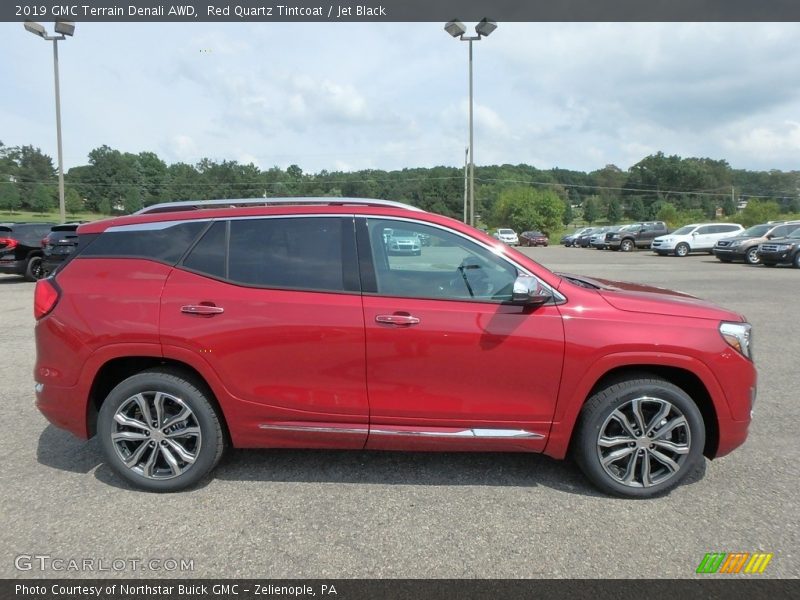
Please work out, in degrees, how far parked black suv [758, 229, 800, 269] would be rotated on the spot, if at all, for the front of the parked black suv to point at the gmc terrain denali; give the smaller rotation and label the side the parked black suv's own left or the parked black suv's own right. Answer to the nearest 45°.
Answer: approximately 45° to the parked black suv's own left

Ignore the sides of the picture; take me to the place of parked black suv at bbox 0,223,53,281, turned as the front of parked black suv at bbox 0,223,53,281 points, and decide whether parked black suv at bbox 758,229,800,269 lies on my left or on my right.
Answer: on my right

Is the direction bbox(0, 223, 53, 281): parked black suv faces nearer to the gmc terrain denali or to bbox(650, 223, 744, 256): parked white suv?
the parked white suv

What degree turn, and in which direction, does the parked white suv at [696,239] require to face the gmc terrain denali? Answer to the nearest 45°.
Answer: approximately 45° to its left

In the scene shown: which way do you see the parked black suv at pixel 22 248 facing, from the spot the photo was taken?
facing away from the viewer and to the right of the viewer

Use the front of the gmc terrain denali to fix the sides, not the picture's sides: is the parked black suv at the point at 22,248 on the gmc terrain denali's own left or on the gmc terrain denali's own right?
on the gmc terrain denali's own left

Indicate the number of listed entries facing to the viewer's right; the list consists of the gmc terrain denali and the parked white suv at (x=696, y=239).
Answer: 1

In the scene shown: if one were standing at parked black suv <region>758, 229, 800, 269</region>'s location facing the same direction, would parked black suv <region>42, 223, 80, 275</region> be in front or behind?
in front

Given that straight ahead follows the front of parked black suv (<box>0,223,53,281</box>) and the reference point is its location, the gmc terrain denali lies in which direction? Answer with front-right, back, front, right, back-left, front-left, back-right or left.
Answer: back-right

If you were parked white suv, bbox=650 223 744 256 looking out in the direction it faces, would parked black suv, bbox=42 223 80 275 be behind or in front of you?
in front

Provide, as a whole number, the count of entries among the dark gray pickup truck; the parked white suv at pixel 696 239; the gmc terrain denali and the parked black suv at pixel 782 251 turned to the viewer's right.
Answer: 1

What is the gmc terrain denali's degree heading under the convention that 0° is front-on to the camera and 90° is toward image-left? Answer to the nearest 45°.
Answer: approximately 270°

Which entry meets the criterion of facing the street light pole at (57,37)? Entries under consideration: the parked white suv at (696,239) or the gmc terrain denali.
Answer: the parked white suv
